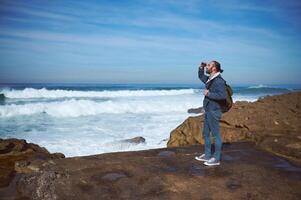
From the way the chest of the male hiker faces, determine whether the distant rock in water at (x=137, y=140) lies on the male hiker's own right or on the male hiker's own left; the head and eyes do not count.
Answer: on the male hiker's own right

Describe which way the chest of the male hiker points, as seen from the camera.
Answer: to the viewer's left
